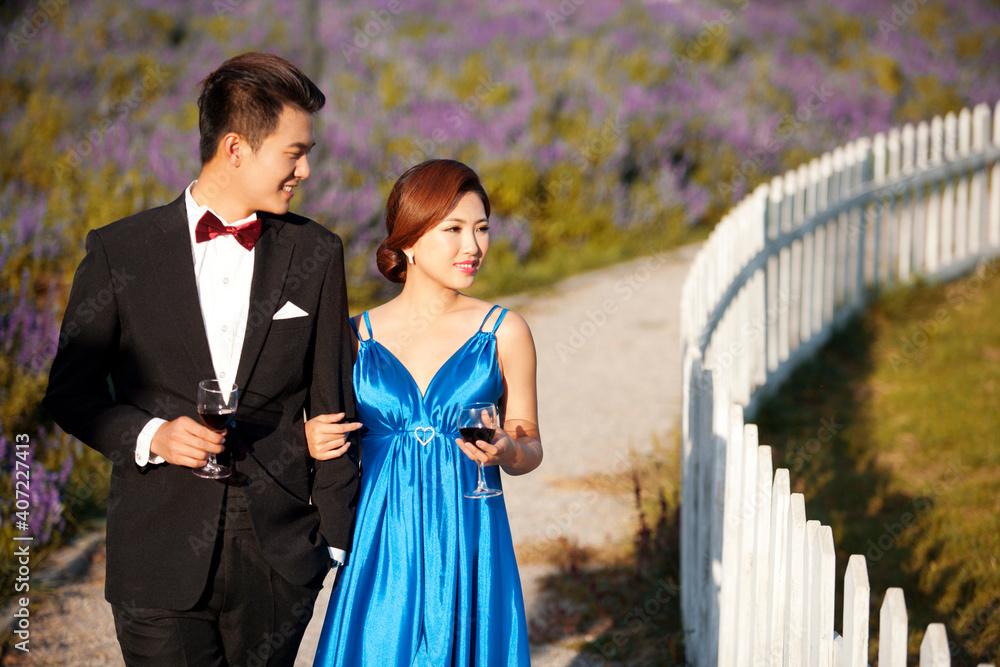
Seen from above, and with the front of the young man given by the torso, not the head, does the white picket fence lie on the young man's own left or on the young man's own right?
on the young man's own left

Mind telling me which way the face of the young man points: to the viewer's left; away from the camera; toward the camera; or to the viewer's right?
to the viewer's right

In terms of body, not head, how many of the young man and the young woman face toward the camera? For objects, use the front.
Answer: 2

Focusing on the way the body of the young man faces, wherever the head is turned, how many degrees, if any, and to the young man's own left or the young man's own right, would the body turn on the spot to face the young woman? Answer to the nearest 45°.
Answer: approximately 90° to the young man's own left

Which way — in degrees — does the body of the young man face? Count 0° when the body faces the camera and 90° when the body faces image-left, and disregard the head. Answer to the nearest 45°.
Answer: approximately 0°

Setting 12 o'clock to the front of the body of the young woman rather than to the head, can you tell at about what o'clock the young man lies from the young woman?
The young man is roughly at 2 o'clock from the young woman.

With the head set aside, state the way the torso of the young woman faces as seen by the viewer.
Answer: toward the camera
